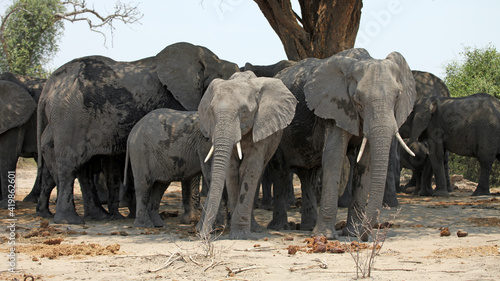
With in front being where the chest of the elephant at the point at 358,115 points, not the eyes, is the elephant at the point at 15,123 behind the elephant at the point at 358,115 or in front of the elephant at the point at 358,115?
behind

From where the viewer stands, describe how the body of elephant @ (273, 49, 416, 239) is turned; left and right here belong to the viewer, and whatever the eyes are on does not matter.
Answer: facing the viewer and to the right of the viewer

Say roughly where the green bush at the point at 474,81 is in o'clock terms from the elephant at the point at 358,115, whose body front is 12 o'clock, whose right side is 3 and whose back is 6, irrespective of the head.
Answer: The green bush is roughly at 8 o'clock from the elephant.

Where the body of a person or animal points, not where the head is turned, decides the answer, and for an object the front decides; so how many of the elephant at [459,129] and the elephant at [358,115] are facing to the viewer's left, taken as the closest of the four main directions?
1
